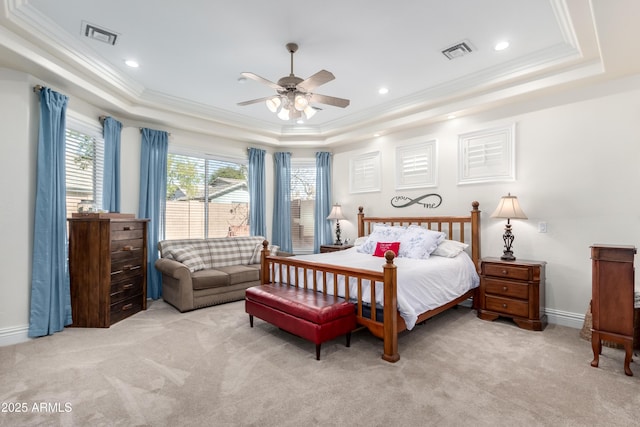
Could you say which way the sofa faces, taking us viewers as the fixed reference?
facing the viewer and to the right of the viewer

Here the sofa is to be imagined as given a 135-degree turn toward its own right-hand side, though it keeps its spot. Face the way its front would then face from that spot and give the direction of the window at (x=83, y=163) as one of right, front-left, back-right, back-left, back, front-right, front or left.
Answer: front

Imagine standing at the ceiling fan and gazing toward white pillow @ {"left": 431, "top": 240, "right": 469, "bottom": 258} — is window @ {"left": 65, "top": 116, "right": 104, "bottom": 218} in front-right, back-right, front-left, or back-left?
back-left

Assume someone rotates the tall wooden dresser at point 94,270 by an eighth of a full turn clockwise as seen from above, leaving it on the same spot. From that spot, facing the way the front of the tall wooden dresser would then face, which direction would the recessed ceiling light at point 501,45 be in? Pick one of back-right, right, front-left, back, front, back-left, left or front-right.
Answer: front-left

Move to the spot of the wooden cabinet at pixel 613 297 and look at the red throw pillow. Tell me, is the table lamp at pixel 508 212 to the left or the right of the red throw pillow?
right

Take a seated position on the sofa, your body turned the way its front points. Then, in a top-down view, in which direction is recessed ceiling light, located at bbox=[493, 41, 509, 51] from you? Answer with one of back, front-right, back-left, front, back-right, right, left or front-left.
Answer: front

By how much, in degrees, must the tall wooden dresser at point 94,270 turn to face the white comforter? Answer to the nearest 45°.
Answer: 0° — it already faces it

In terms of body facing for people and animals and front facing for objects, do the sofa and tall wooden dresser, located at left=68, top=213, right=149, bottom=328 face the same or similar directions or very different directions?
same or similar directions

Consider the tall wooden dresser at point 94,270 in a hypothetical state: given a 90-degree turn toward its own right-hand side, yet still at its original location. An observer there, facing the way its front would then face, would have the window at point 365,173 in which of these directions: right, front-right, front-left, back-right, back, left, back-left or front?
back-left

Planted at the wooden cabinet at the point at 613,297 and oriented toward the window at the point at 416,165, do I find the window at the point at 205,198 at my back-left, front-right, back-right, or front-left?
front-left

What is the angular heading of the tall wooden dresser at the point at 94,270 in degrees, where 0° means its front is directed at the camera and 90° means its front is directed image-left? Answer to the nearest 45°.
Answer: approximately 315°

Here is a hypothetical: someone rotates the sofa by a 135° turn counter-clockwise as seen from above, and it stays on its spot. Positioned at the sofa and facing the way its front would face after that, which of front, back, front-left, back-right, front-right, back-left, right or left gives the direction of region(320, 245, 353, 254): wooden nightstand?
right

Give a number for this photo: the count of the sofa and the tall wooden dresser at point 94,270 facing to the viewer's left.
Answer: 0

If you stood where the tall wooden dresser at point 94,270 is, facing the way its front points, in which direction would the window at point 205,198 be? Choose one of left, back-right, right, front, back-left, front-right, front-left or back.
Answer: left

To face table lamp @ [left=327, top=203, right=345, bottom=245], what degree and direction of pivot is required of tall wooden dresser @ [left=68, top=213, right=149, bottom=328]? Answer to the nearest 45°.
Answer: approximately 45° to its left

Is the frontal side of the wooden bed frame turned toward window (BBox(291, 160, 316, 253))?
no

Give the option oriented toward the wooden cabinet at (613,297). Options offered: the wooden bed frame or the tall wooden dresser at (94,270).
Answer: the tall wooden dresser

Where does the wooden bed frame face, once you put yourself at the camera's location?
facing the viewer and to the left of the viewer

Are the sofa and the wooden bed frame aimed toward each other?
no
